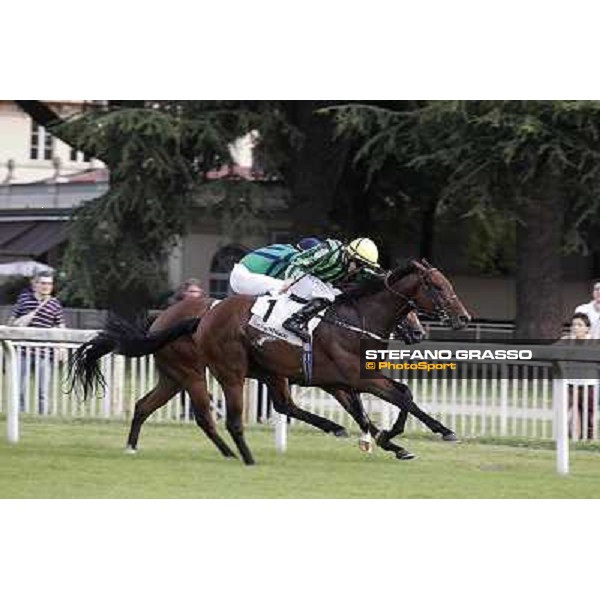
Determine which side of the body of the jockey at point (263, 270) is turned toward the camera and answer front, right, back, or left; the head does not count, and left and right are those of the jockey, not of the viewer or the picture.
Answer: right

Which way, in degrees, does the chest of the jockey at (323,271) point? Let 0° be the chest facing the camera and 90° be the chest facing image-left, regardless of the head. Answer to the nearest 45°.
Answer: approximately 270°

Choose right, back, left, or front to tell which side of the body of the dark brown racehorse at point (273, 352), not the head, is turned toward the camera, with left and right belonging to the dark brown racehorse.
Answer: right

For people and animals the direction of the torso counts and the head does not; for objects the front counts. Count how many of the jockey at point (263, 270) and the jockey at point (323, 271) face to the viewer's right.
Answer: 2

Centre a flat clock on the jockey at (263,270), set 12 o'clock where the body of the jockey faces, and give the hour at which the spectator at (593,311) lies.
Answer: The spectator is roughly at 12 o'clock from the jockey.

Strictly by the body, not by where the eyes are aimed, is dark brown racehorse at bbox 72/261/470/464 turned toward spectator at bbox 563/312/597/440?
yes
